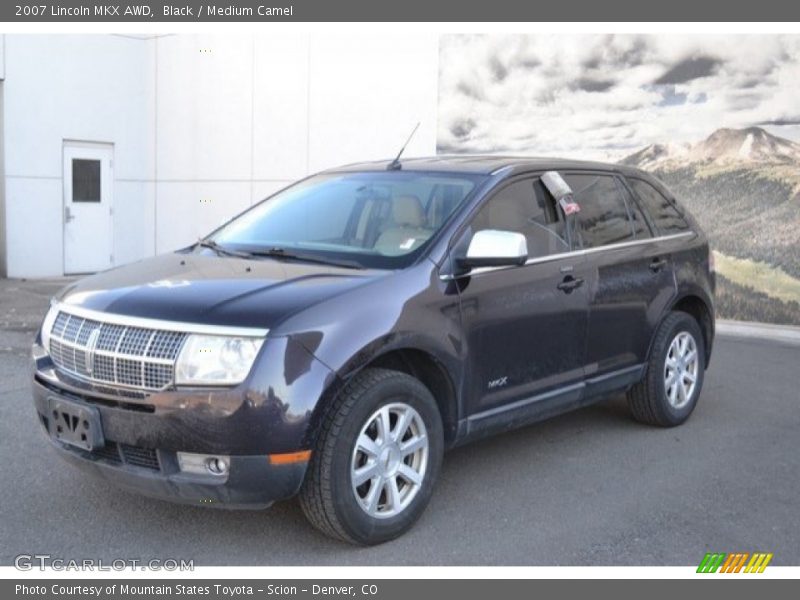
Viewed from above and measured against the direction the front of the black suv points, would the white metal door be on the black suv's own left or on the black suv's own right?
on the black suv's own right

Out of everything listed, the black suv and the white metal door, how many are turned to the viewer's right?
0

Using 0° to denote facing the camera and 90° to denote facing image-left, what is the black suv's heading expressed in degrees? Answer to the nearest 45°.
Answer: approximately 45°

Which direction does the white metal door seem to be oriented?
toward the camera

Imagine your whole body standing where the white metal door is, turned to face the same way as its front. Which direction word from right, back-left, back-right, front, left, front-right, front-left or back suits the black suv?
front
